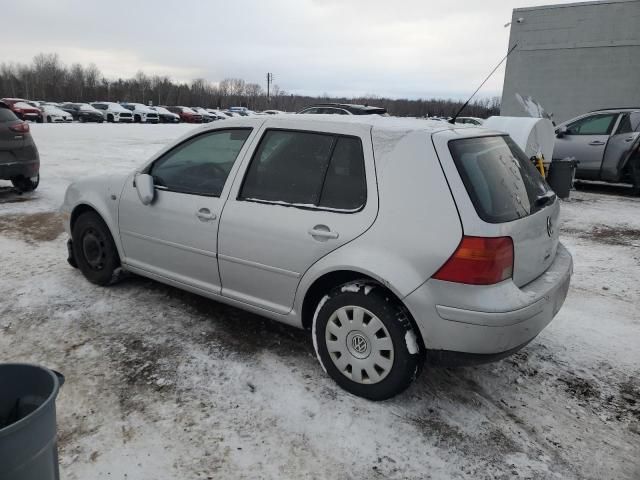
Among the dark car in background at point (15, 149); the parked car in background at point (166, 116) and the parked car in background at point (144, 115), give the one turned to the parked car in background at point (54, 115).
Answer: the dark car in background

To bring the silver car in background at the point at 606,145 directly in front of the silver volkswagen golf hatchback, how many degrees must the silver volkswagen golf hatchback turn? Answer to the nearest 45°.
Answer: approximately 90° to its right

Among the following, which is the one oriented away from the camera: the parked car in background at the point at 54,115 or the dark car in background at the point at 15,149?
the dark car in background

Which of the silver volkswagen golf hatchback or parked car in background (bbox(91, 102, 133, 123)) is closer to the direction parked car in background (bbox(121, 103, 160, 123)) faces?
the silver volkswagen golf hatchback

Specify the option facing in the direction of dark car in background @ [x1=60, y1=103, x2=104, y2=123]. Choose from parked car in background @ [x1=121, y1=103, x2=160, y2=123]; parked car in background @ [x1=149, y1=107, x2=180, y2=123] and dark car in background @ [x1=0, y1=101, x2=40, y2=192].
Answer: dark car in background @ [x1=0, y1=101, x2=40, y2=192]

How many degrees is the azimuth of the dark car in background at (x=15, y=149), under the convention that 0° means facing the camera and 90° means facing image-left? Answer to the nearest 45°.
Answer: approximately 180°

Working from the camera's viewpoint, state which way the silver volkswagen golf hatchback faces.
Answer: facing away from the viewer and to the left of the viewer

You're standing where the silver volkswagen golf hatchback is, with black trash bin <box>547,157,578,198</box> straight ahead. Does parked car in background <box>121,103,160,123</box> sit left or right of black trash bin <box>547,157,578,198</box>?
left

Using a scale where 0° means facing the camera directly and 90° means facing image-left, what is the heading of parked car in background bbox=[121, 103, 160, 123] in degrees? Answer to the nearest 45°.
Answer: approximately 315°

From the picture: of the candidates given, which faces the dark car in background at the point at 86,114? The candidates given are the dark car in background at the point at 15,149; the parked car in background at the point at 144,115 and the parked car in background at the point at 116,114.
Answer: the dark car in background at the point at 15,149

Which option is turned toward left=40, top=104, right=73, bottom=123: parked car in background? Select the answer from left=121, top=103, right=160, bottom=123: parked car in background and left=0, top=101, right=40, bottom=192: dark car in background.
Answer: the dark car in background
